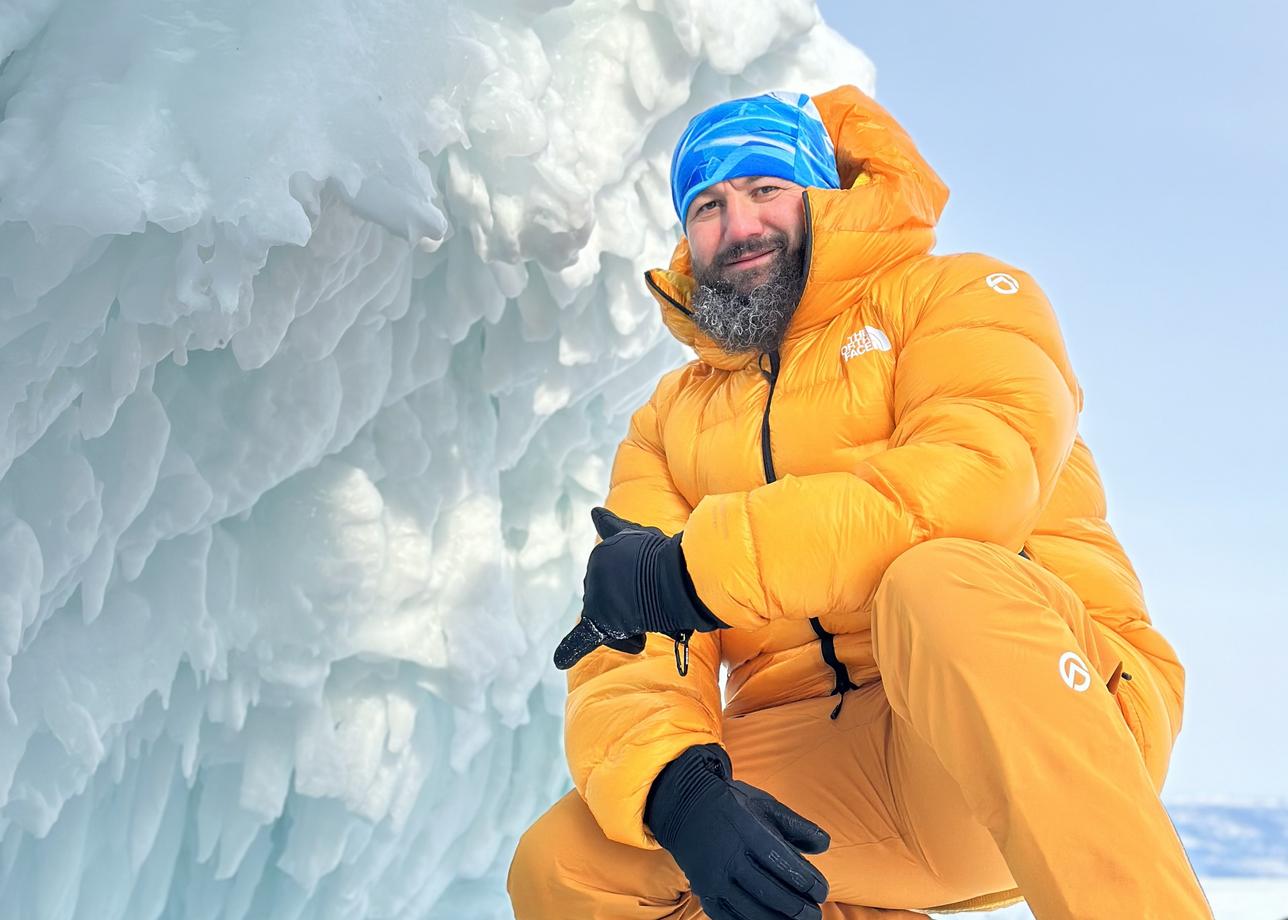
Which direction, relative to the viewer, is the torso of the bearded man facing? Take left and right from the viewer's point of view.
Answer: facing the viewer and to the left of the viewer
